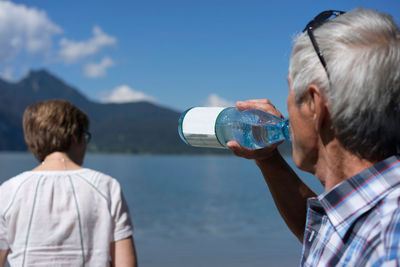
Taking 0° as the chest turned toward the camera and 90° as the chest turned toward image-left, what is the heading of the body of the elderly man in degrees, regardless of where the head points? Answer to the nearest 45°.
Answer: approximately 135°

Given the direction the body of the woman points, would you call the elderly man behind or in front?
behind

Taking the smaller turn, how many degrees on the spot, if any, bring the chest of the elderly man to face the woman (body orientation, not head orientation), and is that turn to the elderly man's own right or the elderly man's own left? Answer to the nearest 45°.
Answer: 0° — they already face them

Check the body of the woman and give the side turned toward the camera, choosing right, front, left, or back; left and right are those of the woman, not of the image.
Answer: back

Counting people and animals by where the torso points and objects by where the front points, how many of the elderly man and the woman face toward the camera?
0

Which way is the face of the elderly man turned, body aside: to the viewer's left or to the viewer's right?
to the viewer's left

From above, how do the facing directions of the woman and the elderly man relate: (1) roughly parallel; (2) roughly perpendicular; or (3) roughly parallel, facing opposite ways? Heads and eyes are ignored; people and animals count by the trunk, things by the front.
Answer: roughly parallel
